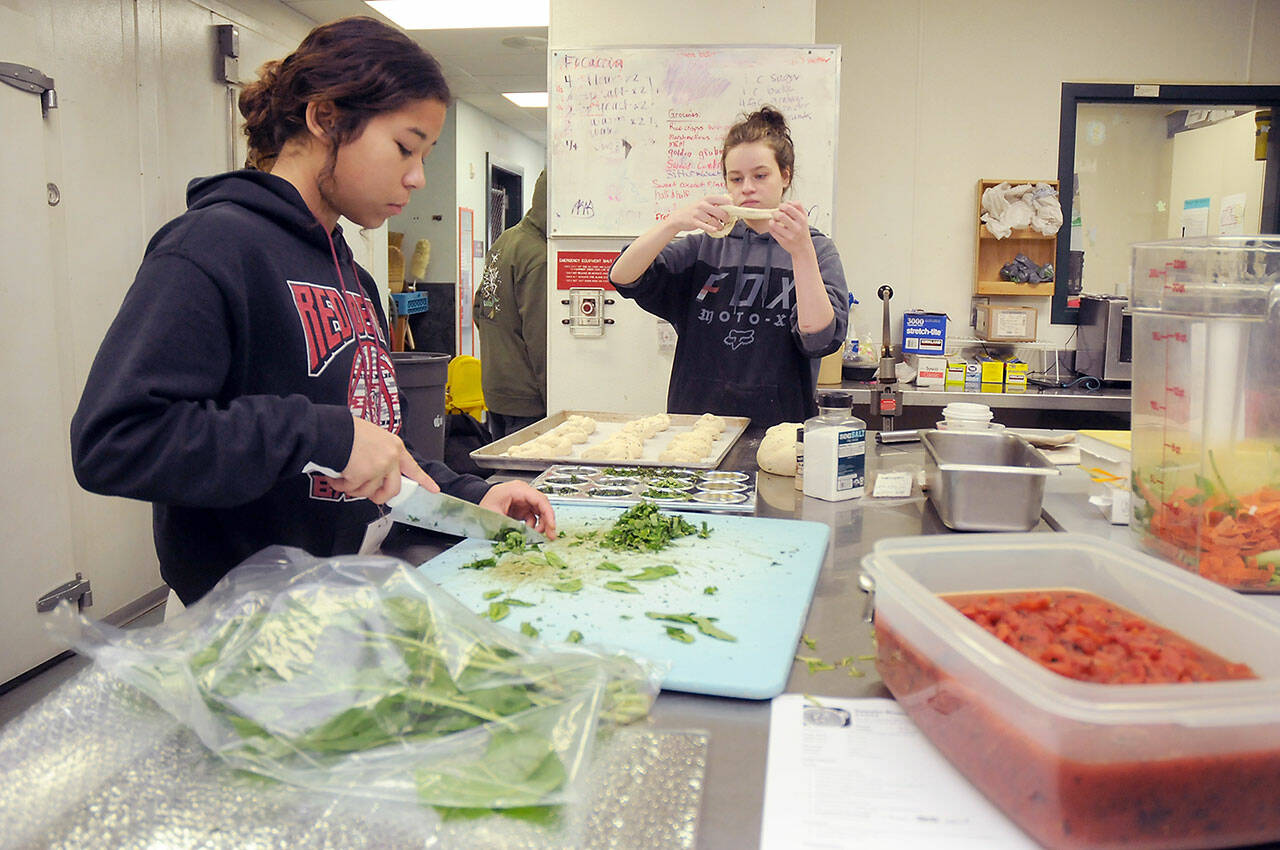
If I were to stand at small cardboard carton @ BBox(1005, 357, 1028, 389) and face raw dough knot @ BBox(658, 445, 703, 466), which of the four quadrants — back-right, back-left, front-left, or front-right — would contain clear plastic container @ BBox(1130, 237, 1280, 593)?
front-left

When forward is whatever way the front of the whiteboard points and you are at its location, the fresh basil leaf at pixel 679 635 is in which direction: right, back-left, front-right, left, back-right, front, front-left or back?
front

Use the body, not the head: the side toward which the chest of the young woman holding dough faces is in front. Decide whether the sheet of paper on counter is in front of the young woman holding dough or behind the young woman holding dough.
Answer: in front

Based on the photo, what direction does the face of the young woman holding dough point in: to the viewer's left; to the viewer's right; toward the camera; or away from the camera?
toward the camera

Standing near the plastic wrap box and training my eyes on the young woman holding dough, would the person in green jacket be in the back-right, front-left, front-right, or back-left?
front-right

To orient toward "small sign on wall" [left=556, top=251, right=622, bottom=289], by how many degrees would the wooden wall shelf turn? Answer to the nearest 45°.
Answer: approximately 45° to its right

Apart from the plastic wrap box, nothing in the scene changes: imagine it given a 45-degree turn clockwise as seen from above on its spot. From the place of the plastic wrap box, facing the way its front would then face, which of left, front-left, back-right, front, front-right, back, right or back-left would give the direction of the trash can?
front

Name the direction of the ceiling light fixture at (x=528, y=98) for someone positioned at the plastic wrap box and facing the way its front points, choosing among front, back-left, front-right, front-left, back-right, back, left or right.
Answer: back-right

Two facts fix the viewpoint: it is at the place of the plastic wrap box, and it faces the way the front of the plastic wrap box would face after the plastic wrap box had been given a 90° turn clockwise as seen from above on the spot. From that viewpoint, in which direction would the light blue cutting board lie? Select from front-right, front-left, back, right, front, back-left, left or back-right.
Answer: left

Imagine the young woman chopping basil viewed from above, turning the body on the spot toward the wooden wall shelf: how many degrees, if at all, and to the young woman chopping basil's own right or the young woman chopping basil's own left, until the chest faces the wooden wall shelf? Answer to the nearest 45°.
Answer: approximately 90° to the young woman chopping basil's own left

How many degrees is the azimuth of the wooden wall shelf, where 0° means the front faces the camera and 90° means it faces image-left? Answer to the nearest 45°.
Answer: approximately 0°

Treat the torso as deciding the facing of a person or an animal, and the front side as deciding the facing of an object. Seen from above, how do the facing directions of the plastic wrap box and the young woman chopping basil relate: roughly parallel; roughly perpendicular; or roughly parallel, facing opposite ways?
roughly perpendicular

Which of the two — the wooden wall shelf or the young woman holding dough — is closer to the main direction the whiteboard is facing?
the young woman holding dough

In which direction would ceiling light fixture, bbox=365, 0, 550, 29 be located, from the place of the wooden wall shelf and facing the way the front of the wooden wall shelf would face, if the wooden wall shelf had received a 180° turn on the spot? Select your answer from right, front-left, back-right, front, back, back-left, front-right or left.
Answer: left

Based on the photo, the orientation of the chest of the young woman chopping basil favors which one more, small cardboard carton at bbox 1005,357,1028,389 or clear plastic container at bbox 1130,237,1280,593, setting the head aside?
the clear plastic container

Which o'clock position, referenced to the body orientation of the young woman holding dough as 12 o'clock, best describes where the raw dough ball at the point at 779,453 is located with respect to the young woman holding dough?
The raw dough ball is roughly at 12 o'clock from the young woman holding dough.

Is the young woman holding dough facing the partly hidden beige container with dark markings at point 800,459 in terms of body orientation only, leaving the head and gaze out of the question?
yes

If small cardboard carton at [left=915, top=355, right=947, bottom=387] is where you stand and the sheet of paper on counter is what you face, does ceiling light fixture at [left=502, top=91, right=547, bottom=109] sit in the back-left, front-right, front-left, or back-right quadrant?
back-right

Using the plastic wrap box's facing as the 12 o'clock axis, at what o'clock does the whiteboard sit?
The whiteboard is roughly at 2 o'clock from the plastic wrap box.

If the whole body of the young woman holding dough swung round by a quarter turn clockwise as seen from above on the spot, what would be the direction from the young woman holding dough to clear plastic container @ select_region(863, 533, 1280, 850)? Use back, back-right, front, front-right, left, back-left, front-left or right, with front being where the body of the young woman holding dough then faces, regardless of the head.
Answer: left

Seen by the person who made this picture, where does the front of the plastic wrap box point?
facing the viewer

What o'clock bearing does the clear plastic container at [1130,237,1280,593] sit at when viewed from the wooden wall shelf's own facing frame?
The clear plastic container is roughly at 12 o'clock from the wooden wall shelf.
